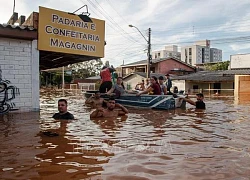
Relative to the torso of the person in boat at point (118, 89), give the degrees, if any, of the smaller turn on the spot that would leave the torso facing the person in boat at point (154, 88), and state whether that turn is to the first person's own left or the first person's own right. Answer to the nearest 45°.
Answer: approximately 90° to the first person's own left

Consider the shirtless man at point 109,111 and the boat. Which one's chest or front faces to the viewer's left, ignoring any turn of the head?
the boat

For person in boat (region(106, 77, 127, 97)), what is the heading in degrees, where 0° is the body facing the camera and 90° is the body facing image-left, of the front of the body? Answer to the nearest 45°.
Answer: approximately 45°

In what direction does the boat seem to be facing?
to the viewer's left

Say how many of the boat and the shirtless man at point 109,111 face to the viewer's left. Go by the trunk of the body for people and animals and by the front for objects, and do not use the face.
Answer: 1

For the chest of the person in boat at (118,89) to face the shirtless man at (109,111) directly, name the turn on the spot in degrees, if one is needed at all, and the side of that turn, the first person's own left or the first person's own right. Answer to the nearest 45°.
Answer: approximately 45° to the first person's own left

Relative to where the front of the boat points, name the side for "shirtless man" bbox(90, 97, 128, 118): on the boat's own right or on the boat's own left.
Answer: on the boat's own left
